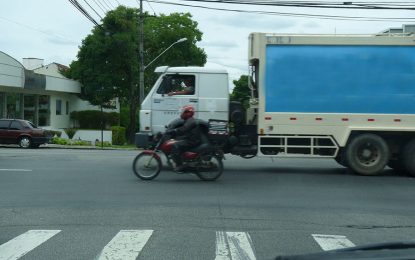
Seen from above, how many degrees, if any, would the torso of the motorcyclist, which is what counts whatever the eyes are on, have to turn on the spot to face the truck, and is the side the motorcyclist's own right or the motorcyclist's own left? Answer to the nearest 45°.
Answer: approximately 180°

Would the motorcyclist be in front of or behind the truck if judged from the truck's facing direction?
in front

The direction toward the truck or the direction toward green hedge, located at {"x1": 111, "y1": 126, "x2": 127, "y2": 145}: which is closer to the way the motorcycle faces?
the green hedge

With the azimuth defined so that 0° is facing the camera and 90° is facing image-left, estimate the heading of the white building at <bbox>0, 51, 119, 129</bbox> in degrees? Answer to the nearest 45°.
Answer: approximately 315°

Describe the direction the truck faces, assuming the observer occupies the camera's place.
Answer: facing to the left of the viewer

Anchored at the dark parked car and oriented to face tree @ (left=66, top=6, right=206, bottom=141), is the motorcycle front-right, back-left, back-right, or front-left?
back-right

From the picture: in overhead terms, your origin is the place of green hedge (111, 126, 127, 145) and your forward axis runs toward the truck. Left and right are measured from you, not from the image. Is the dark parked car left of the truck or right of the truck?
right

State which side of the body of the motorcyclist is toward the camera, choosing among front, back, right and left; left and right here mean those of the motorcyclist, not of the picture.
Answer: left

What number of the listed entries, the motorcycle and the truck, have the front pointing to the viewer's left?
2

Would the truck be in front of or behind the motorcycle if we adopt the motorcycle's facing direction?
behind

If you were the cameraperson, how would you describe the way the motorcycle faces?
facing to the left of the viewer

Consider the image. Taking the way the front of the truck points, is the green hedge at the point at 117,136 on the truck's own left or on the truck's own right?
on the truck's own right
